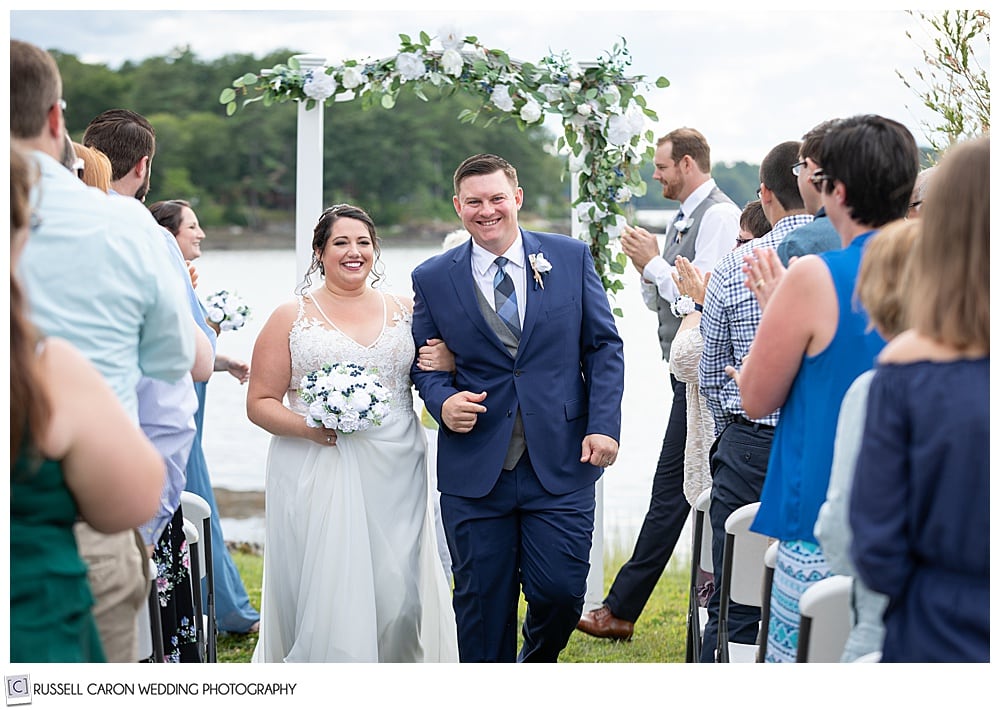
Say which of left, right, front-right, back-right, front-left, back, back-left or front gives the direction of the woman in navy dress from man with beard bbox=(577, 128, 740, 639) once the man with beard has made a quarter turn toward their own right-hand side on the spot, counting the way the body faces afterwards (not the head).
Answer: back

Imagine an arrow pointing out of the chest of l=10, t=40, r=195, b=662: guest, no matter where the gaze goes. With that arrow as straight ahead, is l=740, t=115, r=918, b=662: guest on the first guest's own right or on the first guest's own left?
on the first guest's own right

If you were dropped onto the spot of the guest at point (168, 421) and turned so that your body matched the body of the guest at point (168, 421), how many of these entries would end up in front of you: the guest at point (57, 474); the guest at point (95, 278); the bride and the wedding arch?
2

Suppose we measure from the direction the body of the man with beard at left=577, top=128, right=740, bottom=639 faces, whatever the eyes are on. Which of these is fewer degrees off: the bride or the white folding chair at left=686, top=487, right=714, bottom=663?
the bride

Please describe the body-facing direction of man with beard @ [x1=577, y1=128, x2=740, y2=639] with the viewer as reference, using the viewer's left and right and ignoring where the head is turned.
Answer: facing to the left of the viewer

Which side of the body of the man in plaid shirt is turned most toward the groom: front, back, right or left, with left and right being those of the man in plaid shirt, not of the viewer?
front

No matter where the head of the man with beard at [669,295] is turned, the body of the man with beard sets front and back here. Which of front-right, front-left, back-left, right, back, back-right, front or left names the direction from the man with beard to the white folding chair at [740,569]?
left

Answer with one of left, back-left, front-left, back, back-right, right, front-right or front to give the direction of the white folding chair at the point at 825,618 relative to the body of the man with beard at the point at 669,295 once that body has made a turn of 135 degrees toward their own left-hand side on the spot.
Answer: front-right

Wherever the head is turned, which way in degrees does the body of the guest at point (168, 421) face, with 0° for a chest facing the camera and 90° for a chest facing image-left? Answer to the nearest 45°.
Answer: approximately 225°

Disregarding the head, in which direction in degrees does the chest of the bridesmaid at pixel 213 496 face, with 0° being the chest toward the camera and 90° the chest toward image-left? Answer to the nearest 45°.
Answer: approximately 270°

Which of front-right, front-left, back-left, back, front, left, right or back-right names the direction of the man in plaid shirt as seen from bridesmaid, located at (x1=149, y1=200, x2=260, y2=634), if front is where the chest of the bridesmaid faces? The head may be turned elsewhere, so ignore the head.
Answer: front-right
